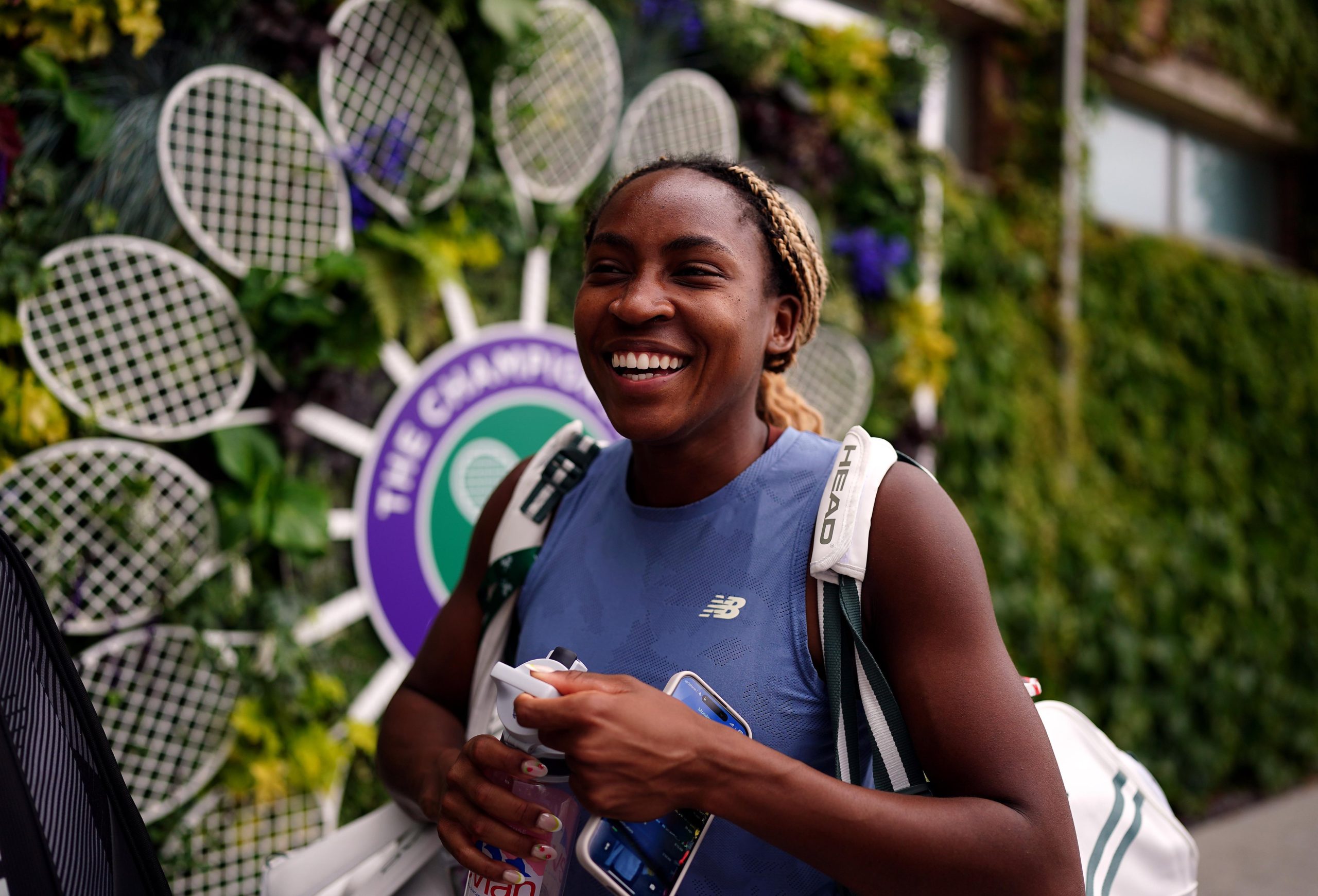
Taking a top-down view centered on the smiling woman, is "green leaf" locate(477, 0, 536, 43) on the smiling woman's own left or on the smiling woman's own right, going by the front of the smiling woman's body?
on the smiling woman's own right

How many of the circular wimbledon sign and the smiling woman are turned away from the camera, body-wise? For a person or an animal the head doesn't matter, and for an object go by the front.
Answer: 0

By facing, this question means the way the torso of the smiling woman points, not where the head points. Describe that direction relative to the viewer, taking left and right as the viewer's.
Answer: facing the viewer and to the left of the viewer

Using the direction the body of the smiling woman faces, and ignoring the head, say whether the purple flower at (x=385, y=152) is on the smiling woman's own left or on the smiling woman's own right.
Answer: on the smiling woman's own right

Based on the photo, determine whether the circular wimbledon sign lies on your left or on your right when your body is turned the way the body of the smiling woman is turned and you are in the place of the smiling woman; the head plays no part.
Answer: on your right

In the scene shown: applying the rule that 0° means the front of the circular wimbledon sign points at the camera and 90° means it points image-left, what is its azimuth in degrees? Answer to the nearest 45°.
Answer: approximately 315°

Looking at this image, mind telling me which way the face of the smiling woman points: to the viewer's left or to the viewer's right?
to the viewer's left

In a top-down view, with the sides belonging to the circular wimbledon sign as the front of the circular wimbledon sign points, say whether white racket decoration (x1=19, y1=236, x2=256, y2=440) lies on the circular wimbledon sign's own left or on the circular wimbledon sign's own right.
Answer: on the circular wimbledon sign's own right

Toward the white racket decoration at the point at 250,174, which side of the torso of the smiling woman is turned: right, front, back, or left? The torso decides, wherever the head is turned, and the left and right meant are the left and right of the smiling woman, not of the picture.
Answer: right

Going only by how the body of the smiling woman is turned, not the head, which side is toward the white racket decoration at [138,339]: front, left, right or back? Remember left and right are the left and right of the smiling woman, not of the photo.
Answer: right
